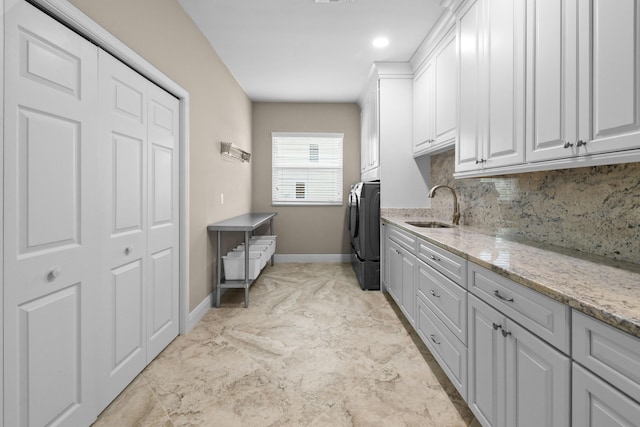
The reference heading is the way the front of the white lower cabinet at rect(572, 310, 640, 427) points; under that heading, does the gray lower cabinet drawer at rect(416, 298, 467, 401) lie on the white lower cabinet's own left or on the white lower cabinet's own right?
on the white lower cabinet's own right

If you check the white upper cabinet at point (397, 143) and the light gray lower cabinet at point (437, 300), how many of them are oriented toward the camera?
0

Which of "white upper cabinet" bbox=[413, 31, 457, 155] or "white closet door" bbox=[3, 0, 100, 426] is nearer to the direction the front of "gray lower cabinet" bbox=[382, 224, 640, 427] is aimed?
the white closet door

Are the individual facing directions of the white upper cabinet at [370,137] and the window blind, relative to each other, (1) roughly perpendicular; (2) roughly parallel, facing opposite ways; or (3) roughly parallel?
roughly perpendicular

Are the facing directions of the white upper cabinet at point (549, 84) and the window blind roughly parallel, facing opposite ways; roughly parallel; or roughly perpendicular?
roughly perpendicular

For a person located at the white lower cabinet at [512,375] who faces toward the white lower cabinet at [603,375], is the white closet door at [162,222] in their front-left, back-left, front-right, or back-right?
back-right

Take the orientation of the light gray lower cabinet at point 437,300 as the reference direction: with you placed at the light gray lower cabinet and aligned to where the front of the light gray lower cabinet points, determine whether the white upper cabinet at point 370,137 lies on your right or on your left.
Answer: on your right

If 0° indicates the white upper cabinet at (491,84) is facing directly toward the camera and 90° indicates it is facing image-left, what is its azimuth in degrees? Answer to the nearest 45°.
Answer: approximately 45°

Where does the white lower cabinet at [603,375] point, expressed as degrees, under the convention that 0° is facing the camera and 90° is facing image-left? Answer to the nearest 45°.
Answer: approximately 45°

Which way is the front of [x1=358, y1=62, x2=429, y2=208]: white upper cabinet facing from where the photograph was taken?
facing to the left of the viewer
